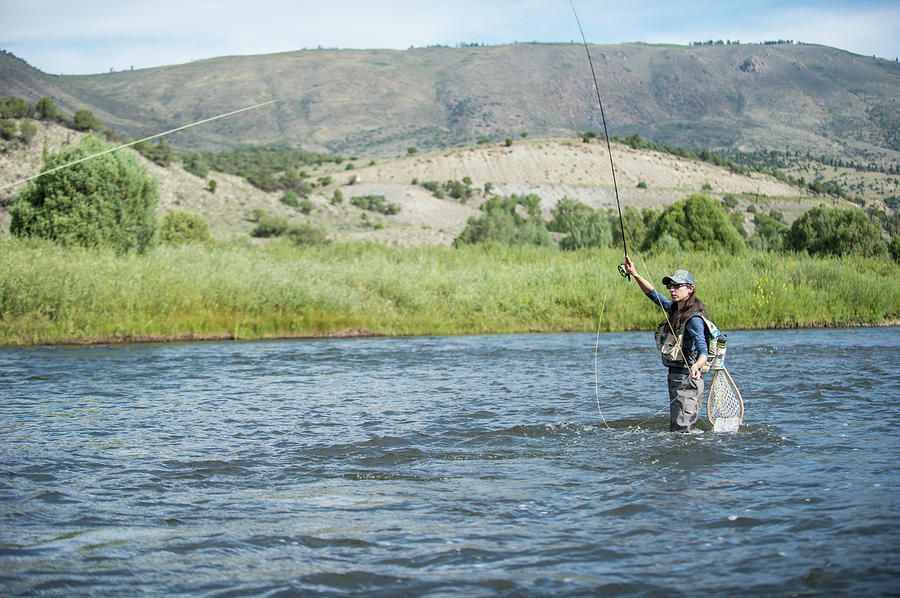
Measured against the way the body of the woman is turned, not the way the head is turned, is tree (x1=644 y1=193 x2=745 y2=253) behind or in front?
behind

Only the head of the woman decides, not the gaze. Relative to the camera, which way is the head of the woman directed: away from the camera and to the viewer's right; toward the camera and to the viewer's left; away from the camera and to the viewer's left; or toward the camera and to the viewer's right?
toward the camera and to the viewer's left

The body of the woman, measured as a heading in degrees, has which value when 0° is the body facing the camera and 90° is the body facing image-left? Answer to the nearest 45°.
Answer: approximately 45°

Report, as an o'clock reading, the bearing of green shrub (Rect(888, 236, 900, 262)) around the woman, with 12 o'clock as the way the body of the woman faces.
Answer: The green shrub is roughly at 5 o'clock from the woman.

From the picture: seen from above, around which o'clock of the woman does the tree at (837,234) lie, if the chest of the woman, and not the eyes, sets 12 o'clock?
The tree is roughly at 5 o'clock from the woman.

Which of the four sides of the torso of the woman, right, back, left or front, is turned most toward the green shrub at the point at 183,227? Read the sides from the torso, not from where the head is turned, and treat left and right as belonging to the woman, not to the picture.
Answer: right

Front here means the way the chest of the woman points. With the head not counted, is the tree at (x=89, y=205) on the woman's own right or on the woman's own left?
on the woman's own right
